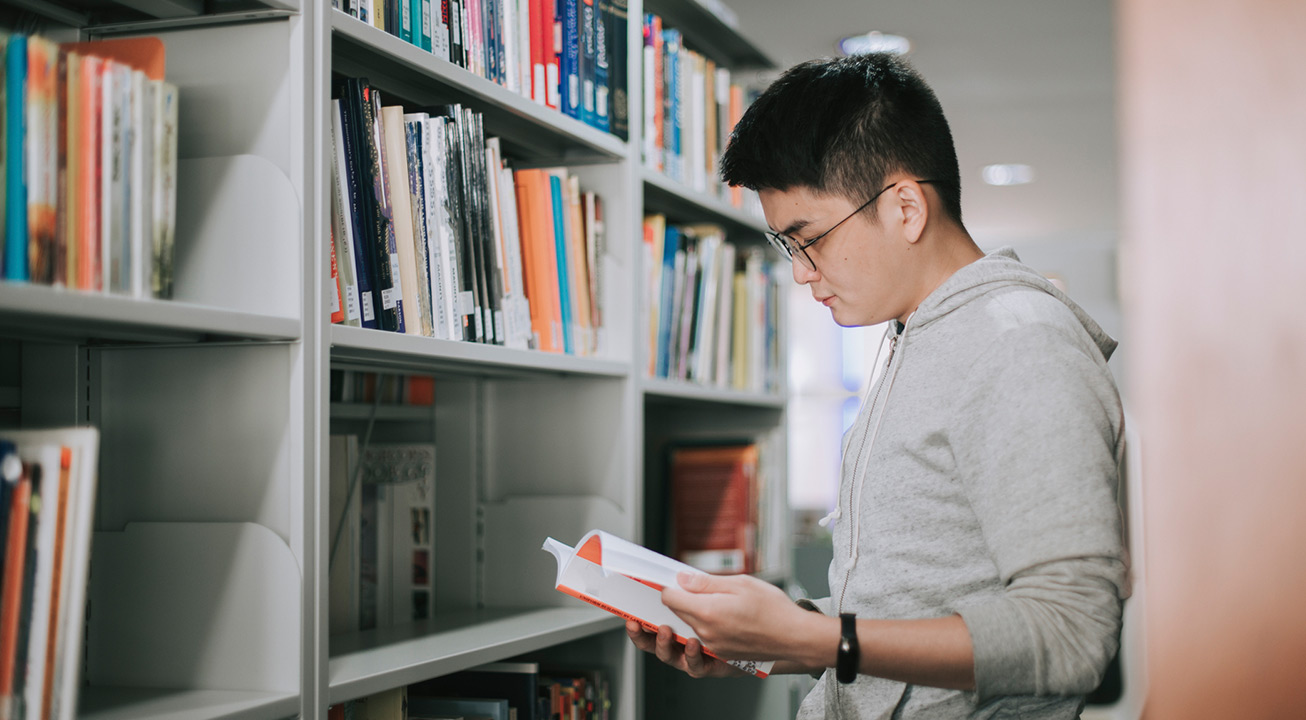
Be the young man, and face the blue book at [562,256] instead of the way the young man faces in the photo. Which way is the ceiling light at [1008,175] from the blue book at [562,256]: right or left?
right

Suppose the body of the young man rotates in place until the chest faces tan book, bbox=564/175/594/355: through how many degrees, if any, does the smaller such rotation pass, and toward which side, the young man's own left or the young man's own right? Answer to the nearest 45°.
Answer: approximately 45° to the young man's own right

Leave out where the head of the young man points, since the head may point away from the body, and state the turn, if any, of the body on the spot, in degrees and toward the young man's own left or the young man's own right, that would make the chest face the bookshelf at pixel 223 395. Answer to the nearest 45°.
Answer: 0° — they already face it

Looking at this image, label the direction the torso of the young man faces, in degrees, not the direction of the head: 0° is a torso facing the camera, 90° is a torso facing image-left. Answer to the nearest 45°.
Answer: approximately 90°

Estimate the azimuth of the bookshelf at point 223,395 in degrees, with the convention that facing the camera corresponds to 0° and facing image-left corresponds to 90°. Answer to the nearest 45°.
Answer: approximately 315°

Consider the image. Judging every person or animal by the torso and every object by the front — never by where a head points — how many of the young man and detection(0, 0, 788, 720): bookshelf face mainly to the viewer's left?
1

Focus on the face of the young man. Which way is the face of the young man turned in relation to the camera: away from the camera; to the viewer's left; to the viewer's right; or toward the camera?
to the viewer's left

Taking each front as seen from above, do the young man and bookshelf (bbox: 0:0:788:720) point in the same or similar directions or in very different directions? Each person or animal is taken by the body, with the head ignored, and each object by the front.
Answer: very different directions

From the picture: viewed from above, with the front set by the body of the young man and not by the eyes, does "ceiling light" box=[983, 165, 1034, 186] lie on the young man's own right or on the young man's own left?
on the young man's own right
